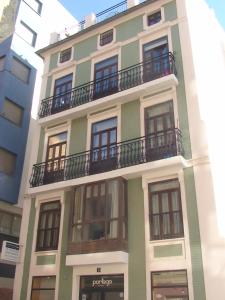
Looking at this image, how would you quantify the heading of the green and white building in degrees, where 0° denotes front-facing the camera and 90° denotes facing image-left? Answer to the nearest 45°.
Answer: approximately 45°

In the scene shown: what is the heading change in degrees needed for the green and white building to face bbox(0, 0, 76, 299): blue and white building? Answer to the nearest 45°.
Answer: approximately 90° to its right

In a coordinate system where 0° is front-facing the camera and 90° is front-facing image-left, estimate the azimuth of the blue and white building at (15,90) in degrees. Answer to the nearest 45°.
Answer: approximately 315°
